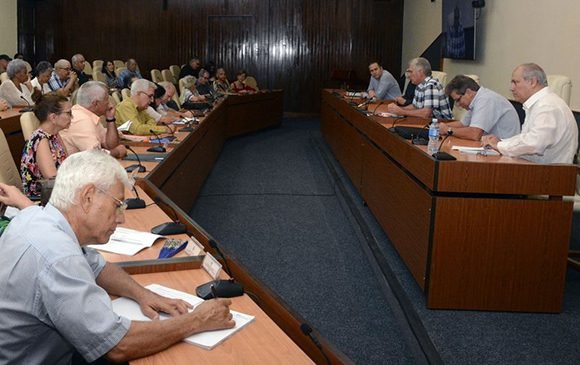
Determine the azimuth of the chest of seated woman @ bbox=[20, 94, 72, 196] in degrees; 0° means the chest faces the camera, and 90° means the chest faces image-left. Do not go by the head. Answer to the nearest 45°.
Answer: approximately 270°

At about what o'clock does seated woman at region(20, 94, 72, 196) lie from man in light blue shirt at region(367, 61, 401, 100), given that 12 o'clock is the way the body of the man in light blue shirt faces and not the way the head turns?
The seated woman is roughly at 11 o'clock from the man in light blue shirt.

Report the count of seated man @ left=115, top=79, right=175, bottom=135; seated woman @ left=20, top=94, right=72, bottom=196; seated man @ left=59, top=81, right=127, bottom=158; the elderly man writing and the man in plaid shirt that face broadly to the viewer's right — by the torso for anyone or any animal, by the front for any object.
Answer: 4

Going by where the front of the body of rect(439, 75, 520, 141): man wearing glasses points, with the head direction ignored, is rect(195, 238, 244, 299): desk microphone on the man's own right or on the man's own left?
on the man's own left

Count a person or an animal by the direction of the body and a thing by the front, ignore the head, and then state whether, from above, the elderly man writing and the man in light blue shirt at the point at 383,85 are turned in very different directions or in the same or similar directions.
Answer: very different directions

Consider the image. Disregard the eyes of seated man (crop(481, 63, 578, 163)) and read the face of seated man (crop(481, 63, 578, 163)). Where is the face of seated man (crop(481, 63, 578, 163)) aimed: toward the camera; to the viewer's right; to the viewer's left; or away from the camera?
to the viewer's left

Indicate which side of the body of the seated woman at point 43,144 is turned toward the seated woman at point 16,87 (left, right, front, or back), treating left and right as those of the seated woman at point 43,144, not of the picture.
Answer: left

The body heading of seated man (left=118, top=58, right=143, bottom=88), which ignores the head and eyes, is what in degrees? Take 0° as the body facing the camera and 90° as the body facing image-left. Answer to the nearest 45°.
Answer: approximately 315°

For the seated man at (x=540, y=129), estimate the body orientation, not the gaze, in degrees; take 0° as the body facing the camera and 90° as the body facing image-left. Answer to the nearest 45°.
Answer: approximately 90°

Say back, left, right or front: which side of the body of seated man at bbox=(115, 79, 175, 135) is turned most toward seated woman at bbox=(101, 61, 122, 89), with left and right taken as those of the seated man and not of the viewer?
left

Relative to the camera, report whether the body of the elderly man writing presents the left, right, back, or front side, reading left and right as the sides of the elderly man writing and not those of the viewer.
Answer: right

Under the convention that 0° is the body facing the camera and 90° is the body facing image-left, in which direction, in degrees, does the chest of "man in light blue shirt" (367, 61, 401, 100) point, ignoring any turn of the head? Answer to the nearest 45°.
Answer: approximately 45°

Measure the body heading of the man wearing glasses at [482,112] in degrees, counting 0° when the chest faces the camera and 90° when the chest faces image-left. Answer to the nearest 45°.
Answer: approximately 90°
